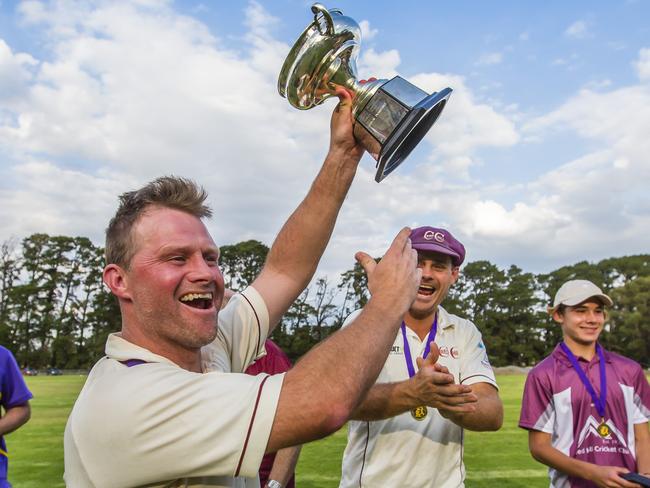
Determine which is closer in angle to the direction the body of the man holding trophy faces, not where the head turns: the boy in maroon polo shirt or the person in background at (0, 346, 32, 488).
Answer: the boy in maroon polo shirt

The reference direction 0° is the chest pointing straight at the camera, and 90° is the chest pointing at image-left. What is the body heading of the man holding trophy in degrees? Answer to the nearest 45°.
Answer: approximately 315°

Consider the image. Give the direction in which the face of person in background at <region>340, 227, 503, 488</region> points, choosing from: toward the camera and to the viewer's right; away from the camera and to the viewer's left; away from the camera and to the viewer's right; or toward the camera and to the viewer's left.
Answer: toward the camera and to the viewer's left

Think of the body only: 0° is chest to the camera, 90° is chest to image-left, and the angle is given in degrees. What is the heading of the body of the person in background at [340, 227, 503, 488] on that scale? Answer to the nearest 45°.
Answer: approximately 0°

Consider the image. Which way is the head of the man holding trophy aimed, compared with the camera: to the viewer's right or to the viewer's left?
to the viewer's right

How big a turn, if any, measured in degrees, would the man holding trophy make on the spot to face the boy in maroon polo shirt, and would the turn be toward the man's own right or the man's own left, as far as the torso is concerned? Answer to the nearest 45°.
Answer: approximately 90° to the man's own left

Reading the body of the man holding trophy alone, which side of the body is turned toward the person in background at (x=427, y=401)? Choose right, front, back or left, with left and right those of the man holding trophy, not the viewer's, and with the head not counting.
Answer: left

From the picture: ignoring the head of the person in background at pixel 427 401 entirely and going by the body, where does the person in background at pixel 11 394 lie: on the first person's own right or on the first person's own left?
on the first person's own right

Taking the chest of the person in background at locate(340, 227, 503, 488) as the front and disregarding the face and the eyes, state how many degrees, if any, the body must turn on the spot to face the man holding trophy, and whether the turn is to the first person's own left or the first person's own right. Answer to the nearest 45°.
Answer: approximately 45° to the first person's own right

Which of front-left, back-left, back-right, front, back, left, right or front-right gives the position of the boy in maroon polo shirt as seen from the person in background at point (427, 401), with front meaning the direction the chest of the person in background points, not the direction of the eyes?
back-left
